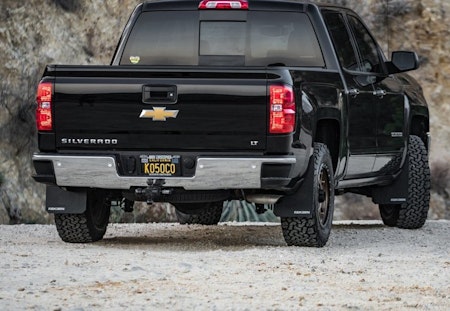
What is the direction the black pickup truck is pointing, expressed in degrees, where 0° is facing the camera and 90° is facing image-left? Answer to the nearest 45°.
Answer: approximately 225°
